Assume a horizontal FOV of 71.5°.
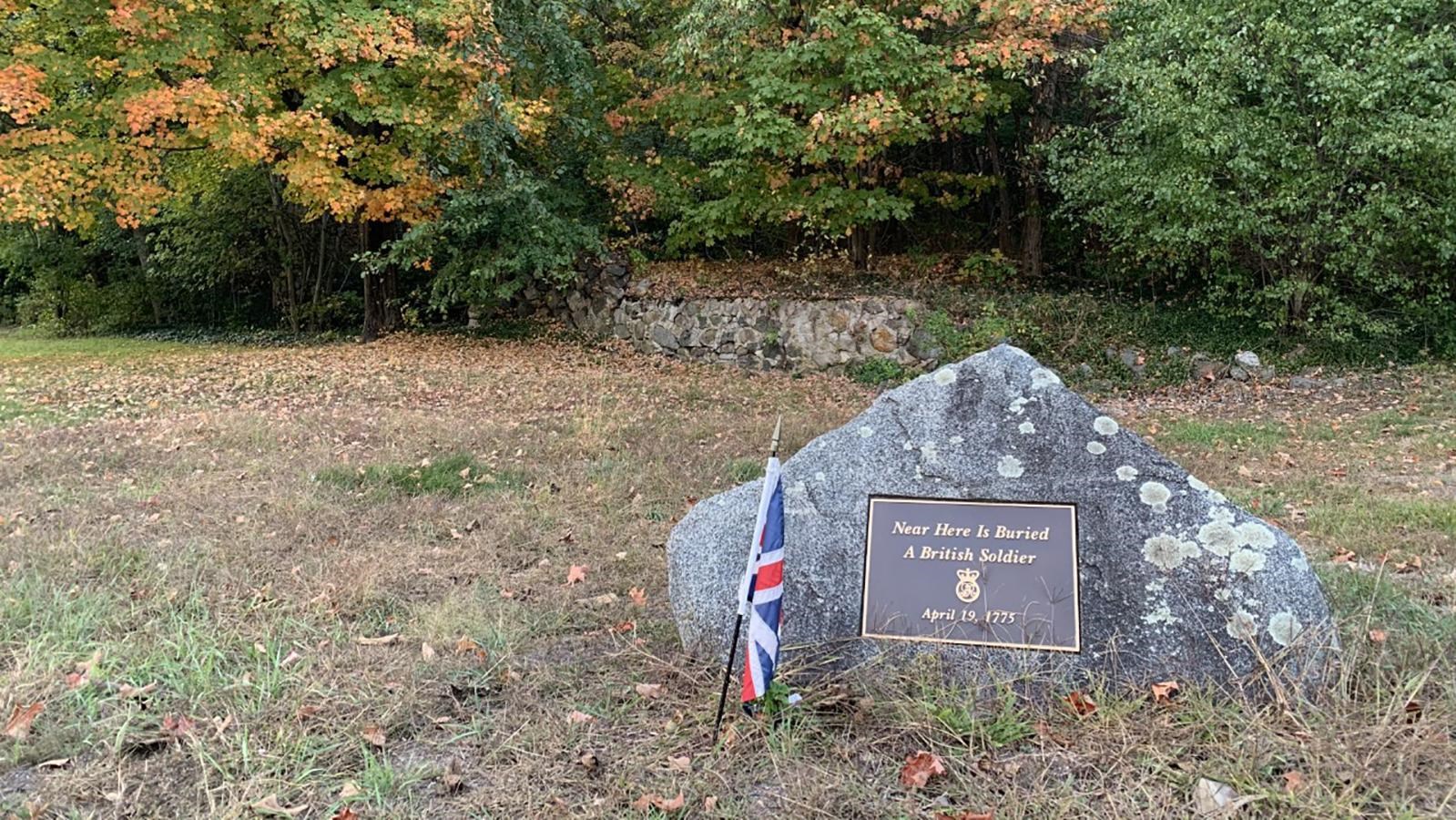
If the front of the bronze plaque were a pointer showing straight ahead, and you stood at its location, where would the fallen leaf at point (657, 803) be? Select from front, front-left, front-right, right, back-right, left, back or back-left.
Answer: front-right

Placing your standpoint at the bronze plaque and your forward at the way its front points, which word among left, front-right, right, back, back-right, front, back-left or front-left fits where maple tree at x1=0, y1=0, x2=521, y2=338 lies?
back-right

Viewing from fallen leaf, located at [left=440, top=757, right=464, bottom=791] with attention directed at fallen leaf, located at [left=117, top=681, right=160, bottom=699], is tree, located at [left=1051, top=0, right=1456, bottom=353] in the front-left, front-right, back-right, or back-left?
back-right

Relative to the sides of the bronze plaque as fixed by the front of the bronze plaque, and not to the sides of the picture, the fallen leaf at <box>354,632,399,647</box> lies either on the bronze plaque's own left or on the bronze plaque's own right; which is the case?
on the bronze plaque's own right

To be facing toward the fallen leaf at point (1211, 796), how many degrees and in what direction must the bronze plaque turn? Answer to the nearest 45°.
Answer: approximately 45° to its left

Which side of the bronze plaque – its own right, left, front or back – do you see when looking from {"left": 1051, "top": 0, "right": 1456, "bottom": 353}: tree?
back

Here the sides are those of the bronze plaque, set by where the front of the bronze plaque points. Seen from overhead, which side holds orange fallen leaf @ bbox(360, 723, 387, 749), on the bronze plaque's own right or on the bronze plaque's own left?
on the bronze plaque's own right

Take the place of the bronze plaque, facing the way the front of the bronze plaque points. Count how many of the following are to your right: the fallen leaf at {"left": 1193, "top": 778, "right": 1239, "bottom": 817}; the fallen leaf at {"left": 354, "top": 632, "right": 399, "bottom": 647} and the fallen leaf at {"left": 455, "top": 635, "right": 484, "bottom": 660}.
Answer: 2

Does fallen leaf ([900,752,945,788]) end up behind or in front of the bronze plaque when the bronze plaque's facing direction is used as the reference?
in front

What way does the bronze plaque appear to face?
toward the camera

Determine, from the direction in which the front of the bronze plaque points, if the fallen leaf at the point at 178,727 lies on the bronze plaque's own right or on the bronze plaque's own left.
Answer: on the bronze plaque's own right

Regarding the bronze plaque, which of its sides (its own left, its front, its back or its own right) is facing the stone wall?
back

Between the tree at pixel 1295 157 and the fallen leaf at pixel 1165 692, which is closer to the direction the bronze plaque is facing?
the fallen leaf
